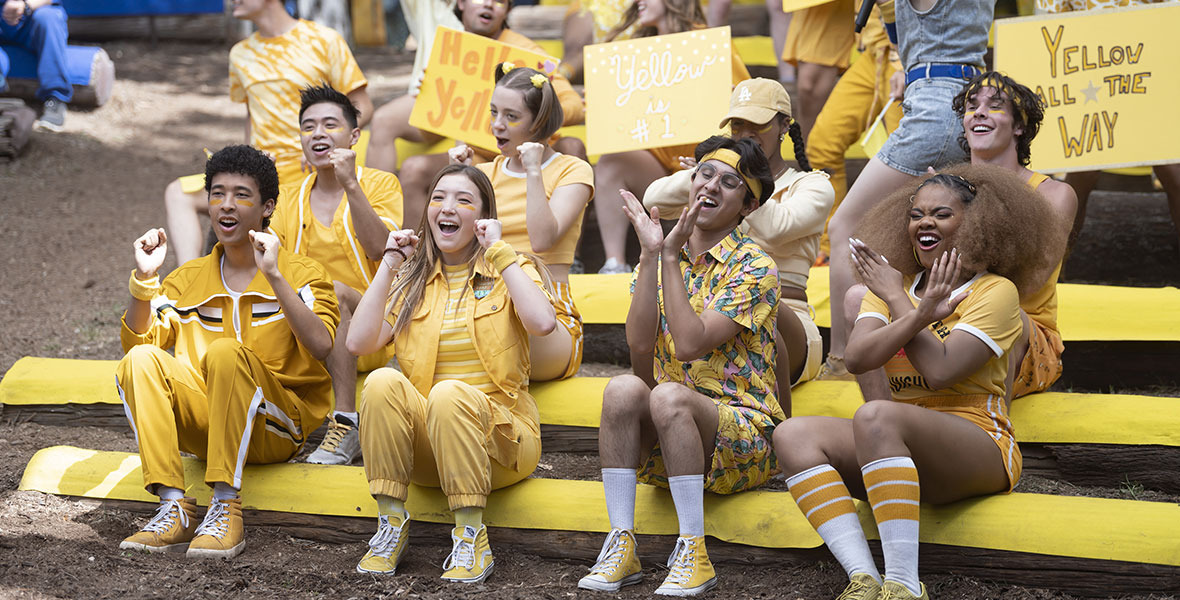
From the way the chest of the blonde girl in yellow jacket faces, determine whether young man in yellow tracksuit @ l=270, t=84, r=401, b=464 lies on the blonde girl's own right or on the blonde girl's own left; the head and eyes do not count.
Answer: on the blonde girl's own right

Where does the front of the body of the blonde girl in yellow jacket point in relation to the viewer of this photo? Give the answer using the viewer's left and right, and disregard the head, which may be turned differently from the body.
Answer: facing the viewer and to the left of the viewer

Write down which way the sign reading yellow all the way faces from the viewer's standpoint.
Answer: facing the viewer

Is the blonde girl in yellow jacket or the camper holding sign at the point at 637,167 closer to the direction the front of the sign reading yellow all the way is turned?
the blonde girl in yellow jacket

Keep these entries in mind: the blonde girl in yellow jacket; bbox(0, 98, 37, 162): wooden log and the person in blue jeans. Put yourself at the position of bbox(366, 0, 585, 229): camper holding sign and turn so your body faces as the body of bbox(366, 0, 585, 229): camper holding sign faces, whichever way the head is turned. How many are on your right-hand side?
2

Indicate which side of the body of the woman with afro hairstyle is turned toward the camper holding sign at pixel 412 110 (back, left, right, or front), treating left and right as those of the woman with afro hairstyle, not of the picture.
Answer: right

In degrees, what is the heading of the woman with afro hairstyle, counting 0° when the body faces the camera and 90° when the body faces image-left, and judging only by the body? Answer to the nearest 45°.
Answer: approximately 45°

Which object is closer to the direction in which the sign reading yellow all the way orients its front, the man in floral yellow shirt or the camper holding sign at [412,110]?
the man in floral yellow shirt
